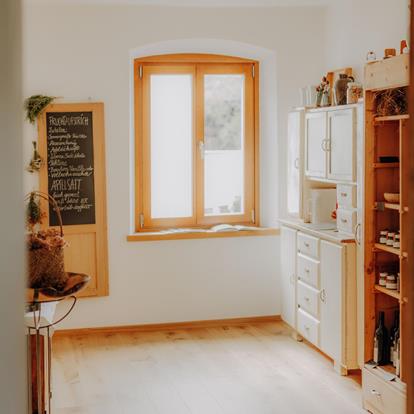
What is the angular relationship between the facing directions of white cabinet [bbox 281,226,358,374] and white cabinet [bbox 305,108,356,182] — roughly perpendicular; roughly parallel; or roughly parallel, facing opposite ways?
roughly parallel

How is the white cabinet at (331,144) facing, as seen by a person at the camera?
facing the viewer and to the left of the viewer

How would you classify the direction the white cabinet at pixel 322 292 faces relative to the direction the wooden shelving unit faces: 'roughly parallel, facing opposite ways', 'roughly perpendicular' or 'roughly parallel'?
roughly parallel

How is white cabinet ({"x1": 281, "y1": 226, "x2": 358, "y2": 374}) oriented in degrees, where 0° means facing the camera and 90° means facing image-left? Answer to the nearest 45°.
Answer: approximately 45°

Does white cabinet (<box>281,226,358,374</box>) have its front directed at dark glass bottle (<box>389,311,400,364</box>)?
no

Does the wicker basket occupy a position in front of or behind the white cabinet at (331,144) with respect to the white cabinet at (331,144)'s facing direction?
in front

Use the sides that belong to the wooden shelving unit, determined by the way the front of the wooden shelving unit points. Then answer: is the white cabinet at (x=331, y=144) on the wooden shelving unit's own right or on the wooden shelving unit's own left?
on the wooden shelving unit's own right

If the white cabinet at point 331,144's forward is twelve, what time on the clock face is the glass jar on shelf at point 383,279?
The glass jar on shelf is roughly at 10 o'clock from the white cabinet.

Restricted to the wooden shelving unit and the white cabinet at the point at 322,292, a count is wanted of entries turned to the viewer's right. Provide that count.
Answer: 0

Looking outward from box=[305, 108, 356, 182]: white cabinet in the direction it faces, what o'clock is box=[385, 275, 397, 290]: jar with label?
The jar with label is roughly at 10 o'clock from the white cabinet.

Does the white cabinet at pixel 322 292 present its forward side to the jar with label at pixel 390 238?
no

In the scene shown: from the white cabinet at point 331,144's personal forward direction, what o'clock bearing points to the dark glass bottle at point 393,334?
The dark glass bottle is roughly at 10 o'clock from the white cabinet.

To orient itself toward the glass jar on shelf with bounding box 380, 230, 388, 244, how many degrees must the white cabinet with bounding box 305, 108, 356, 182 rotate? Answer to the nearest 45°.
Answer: approximately 45° to its left

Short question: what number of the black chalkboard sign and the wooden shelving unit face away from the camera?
0
